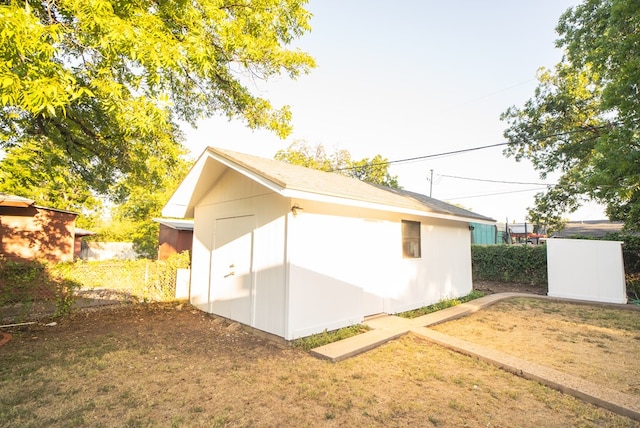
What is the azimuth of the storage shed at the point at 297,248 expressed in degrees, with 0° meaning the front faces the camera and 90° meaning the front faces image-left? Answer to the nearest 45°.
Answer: approximately 45°

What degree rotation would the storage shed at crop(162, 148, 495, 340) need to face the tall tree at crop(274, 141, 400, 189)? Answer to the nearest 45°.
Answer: approximately 135° to its right

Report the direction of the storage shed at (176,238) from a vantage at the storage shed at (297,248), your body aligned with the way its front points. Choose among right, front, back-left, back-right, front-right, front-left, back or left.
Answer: right

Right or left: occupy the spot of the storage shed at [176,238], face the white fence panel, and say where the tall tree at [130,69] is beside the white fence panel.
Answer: right

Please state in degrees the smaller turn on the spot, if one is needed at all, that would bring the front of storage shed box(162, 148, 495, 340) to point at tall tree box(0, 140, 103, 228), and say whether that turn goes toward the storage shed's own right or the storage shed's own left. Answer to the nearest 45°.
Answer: approximately 45° to the storage shed's own right

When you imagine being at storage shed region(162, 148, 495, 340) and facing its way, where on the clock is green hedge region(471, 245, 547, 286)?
The green hedge is roughly at 6 o'clock from the storage shed.

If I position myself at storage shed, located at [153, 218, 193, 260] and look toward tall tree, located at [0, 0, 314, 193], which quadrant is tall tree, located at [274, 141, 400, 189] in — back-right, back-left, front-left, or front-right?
back-left

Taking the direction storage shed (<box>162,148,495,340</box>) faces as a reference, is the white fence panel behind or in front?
behind
